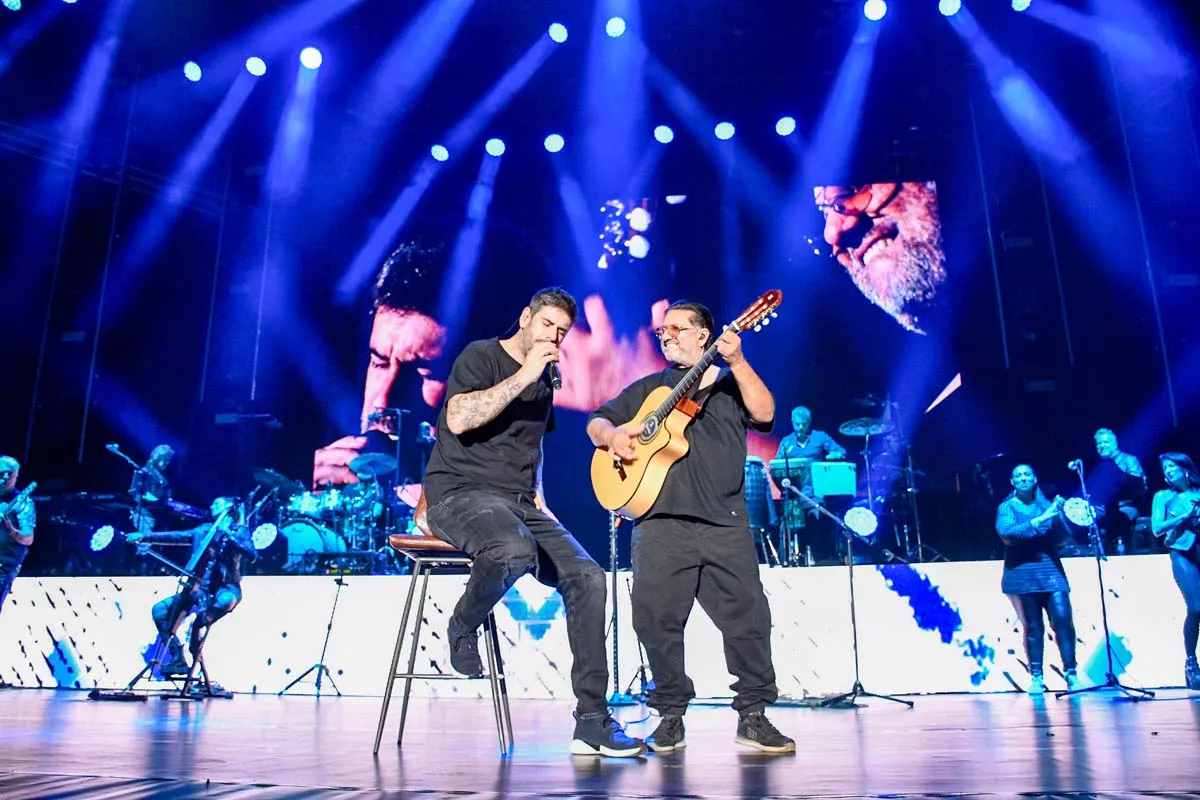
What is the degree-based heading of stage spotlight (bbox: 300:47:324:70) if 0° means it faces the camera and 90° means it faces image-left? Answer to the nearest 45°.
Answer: approximately 0°

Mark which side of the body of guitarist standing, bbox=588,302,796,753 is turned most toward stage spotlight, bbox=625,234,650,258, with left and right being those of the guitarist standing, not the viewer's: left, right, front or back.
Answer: back

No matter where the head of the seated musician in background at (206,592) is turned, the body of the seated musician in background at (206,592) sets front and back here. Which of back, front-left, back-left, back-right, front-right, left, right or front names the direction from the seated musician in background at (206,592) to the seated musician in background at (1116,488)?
back-left
